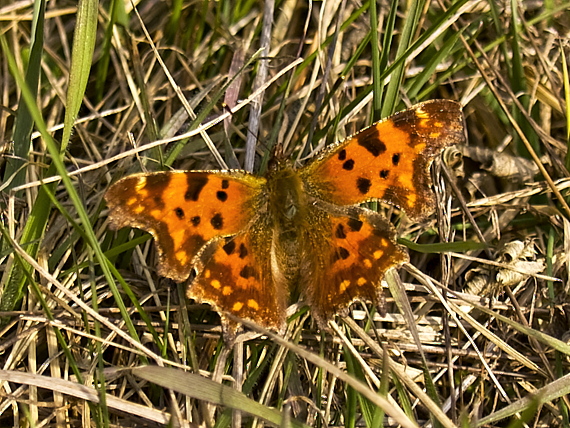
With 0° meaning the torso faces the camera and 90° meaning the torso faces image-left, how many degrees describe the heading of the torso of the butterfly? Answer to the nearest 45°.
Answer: approximately 180°
